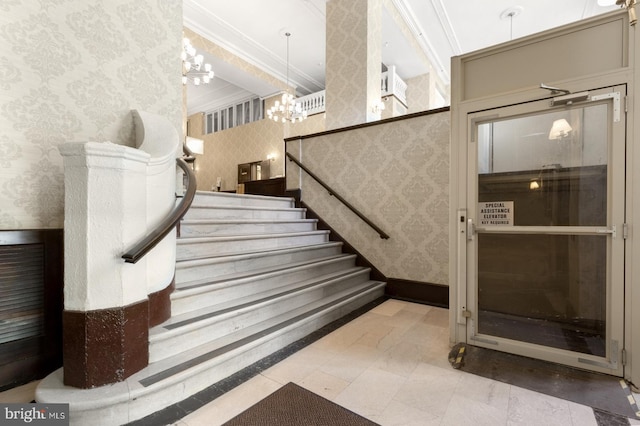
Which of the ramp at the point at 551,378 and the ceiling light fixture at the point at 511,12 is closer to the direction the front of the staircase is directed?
the ramp

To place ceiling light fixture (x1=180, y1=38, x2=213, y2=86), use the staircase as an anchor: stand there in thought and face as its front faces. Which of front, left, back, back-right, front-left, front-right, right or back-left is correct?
back-left

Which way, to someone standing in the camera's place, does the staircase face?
facing the viewer and to the right of the viewer

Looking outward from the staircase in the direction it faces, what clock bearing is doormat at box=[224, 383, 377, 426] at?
The doormat is roughly at 1 o'clock from the staircase.

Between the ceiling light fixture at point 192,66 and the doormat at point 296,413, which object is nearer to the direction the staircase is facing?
the doormat

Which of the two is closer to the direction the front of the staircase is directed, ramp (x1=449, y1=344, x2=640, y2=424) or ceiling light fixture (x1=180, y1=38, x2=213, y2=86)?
the ramp

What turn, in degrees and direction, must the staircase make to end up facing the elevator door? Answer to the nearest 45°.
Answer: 0° — it already faces it

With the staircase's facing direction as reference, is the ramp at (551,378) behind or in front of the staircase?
in front

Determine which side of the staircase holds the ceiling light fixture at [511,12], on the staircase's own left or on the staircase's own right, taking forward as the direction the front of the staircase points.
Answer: on the staircase's own left
